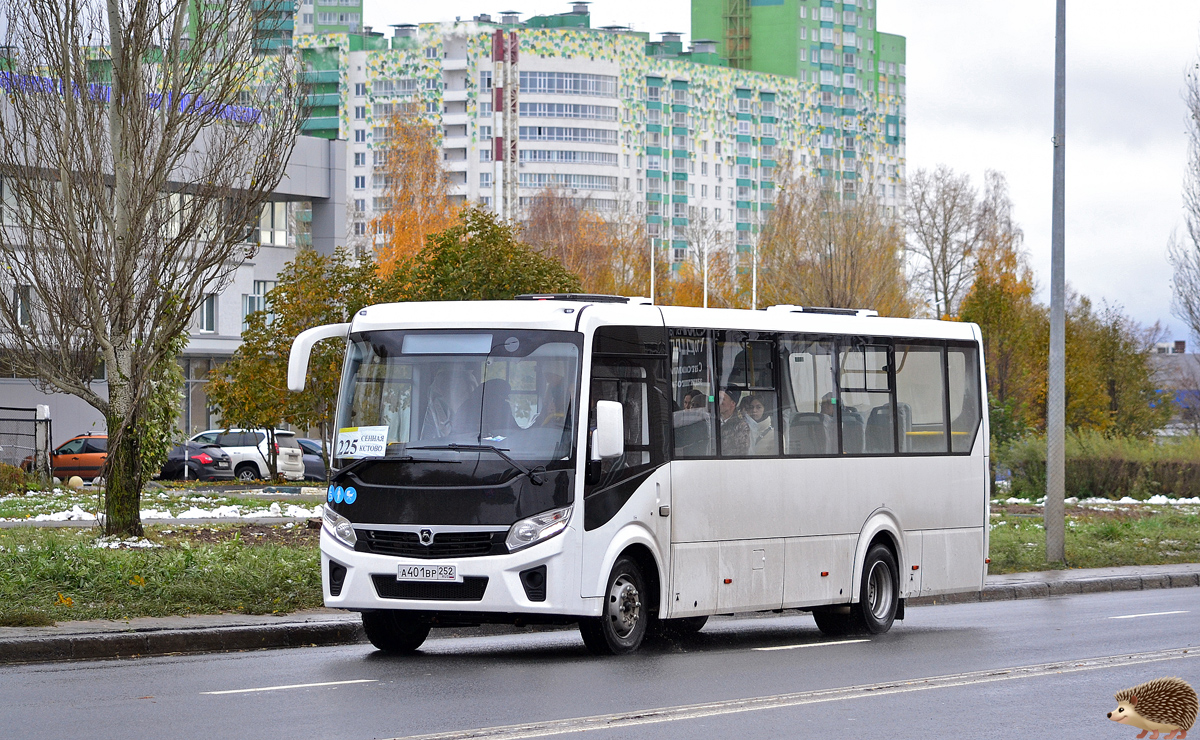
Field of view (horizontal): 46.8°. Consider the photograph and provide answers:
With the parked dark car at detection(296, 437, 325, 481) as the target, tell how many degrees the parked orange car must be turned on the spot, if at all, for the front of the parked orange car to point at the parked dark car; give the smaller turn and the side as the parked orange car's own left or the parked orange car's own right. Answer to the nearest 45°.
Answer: approximately 180°

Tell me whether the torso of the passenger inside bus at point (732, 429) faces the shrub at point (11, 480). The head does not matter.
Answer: no

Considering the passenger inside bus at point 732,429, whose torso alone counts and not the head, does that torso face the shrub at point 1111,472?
no

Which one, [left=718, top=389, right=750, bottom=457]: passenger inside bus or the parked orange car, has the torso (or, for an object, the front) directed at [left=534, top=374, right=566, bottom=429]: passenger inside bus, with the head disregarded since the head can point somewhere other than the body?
[left=718, top=389, right=750, bottom=457]: passenger inside bus

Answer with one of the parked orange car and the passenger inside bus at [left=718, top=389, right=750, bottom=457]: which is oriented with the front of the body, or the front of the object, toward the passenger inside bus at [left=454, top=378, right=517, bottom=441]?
the passenger inside bus at [left=718, top=389, right=750, bottom=457]

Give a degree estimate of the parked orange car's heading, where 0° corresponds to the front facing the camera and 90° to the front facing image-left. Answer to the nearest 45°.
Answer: approximately 90°

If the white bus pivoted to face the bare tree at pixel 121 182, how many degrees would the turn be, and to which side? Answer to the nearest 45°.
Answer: approximately 90° to its right

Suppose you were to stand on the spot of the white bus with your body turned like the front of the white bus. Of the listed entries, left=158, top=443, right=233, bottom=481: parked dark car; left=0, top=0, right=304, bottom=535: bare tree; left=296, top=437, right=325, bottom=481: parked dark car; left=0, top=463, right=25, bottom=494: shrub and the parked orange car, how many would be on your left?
0

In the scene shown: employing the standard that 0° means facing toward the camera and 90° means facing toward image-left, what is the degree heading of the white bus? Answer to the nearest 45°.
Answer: approximately 45°

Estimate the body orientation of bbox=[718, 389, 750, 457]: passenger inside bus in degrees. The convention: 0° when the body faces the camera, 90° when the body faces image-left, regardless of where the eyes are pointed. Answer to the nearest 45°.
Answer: approximately 45°

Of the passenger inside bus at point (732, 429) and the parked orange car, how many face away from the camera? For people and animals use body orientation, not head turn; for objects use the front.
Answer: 0

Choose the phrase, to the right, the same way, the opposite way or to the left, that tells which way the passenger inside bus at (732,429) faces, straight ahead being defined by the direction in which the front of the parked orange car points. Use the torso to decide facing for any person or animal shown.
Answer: the same way

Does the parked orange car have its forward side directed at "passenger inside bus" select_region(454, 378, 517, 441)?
no

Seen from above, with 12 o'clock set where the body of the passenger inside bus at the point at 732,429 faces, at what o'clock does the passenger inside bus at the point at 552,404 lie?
the passenger inside bus at the point at 552,404 is roughly at 12 o'clock from the passenger inside bus at the point at 732,429.

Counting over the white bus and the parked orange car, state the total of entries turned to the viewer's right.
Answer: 0

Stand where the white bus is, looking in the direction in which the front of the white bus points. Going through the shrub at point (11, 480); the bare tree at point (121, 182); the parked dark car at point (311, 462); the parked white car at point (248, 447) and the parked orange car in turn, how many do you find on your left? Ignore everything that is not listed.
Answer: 0
